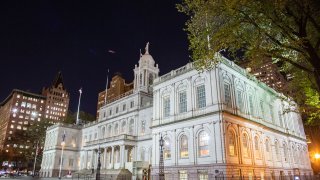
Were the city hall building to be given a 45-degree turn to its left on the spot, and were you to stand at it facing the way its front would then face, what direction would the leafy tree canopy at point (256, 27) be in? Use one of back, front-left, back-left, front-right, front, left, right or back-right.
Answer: front
